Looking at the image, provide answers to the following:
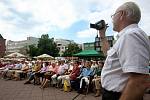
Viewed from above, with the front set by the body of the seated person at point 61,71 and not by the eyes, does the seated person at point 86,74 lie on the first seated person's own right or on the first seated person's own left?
on the first seated person's own left

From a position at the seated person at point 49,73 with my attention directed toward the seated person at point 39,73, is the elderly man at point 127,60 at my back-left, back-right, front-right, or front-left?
back-left

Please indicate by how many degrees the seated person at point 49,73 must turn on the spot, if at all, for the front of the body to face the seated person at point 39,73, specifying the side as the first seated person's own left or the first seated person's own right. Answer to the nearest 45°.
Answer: approximately 90° to the first seated person's own right

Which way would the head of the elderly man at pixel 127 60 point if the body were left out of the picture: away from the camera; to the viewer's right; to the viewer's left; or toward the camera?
to the viewer's left

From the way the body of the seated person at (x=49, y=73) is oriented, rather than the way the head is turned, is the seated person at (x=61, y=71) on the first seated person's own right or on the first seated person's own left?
on the first seated person's own left

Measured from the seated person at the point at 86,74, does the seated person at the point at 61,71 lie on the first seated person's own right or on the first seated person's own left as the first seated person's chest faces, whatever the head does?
on the first seated person's own right

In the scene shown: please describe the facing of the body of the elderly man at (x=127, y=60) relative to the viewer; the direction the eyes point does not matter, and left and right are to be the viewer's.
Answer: facing to the left of the viewer

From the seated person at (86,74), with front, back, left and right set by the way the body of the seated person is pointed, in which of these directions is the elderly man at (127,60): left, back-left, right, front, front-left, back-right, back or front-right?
front-left

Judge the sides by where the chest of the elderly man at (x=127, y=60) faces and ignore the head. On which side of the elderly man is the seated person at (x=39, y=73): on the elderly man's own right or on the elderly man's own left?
on the elderly man's own right

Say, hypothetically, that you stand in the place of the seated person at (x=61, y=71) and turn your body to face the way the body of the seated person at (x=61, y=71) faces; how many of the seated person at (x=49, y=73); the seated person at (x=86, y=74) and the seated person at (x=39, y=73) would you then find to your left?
1

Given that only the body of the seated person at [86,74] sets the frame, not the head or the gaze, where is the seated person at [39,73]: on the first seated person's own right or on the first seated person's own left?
on the first seated person's own right
